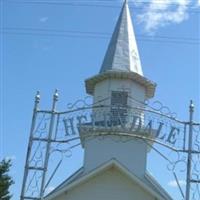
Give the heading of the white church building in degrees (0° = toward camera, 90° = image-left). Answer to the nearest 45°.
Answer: approximately 0°
